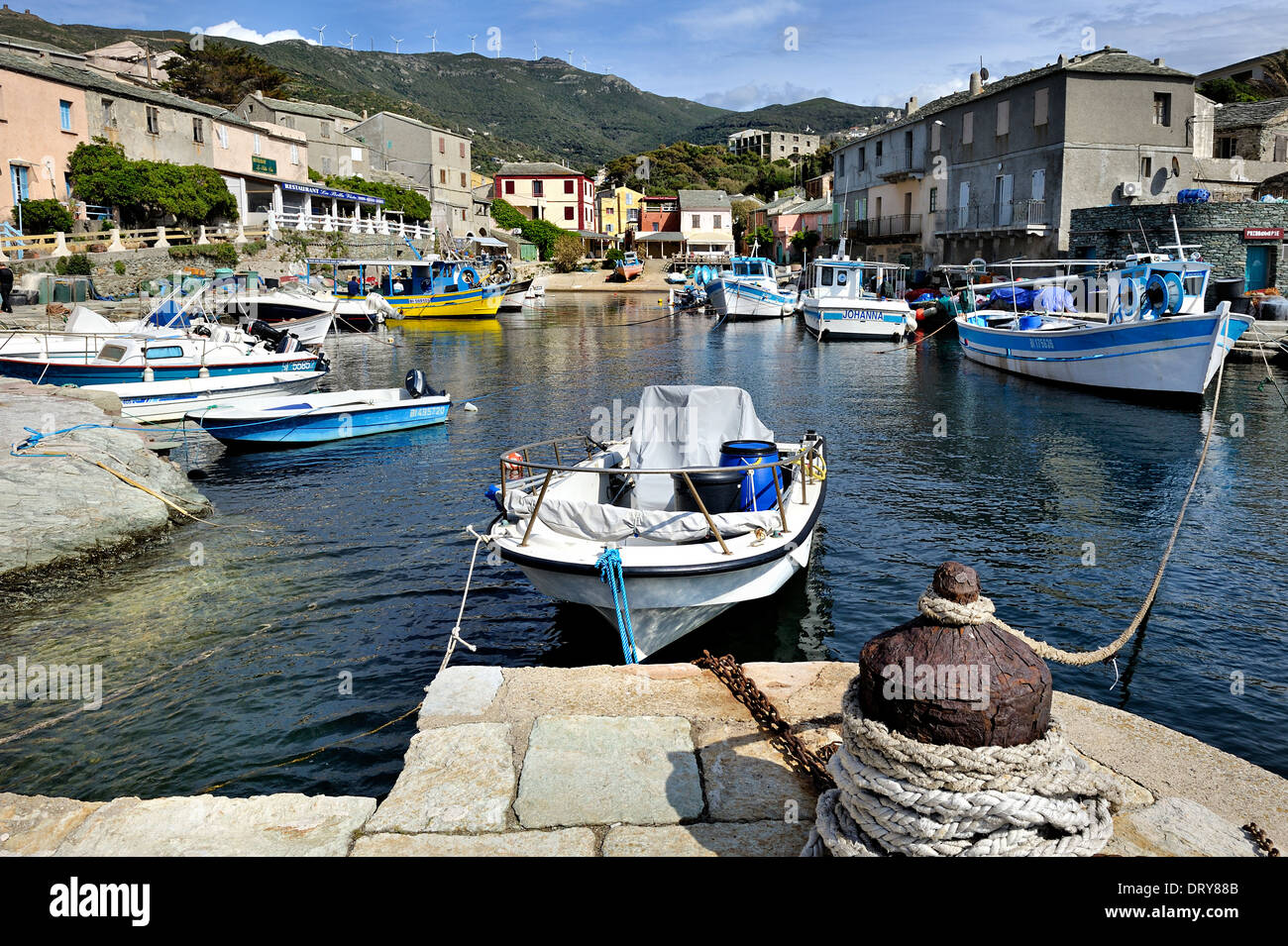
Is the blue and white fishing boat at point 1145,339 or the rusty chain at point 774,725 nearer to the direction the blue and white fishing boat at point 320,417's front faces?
the rusty chain

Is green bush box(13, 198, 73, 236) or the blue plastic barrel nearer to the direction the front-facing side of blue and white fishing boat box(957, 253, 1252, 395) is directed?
the blue plastic barrel

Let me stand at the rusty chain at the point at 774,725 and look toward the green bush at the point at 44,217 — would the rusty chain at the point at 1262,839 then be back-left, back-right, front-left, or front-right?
back-right

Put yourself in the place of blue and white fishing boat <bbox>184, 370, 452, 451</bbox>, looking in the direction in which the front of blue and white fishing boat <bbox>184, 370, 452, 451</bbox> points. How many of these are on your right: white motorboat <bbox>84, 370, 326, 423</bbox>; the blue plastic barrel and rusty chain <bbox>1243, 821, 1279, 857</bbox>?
1

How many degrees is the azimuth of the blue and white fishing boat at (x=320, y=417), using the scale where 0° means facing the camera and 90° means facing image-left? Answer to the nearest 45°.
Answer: approximately 45°

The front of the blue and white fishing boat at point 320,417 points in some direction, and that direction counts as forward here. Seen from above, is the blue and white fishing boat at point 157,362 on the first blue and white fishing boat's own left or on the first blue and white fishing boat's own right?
on the first blue and white fishing boat's own right

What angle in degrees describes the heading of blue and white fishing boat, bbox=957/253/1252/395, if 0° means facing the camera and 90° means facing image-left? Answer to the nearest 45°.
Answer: approximately 315°

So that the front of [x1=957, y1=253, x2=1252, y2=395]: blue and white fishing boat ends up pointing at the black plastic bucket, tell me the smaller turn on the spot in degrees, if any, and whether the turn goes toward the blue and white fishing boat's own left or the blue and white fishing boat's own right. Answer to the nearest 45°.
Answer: approximately 45° to the blue and white fishing boat's own right

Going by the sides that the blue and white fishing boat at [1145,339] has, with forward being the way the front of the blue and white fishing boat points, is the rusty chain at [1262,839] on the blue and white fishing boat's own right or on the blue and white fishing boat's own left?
on the blue and white fishing boat's own right

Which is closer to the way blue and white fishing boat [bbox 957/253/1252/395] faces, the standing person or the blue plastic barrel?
the blue plastic barrel
